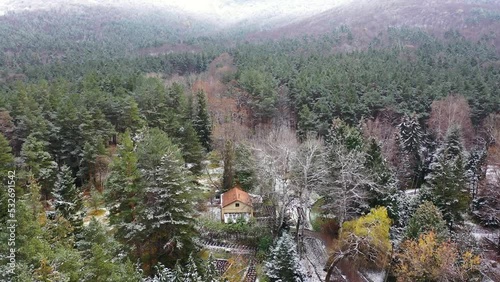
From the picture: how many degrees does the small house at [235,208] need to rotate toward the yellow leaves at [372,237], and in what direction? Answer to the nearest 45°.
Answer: approximately 45° to its left

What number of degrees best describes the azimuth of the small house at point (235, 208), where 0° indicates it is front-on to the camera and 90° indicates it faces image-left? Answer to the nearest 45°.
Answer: approximately 0°

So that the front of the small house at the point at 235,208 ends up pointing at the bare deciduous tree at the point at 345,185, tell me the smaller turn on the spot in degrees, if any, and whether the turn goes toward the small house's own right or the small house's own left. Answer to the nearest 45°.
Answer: approximately 90° to the small house's own left

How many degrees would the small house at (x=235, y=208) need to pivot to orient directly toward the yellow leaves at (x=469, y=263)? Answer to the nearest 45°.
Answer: approximately 45° to its left

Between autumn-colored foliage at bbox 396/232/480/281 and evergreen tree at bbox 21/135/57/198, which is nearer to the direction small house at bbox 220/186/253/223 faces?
the autumn-colored foliage

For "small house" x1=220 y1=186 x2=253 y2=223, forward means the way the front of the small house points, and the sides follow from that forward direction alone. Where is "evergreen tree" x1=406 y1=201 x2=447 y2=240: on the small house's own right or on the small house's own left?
on the small house's own left

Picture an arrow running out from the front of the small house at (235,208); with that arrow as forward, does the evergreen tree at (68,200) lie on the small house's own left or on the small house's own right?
on the small house's own right

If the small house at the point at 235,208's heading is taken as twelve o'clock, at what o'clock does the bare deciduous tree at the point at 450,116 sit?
The bare deciduous tree is roughly at 8 o'clock from the small house.

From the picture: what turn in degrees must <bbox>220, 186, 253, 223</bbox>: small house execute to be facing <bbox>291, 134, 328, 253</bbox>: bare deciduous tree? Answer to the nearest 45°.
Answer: approximately 45° to its left

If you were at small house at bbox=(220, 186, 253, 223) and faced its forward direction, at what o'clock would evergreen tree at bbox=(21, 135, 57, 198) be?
The evergreen tree is roughly at 3 o'clock from the small house.

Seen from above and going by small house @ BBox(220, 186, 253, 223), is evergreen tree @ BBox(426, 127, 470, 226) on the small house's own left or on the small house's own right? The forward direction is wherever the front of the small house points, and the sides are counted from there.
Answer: on the small house's own left

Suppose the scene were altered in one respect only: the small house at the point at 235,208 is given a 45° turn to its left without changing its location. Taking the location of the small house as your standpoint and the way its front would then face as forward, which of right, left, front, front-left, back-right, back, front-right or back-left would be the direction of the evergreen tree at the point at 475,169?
front-left

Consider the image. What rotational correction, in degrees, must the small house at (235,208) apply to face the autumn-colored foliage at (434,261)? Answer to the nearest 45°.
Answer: approximately 45° to its left

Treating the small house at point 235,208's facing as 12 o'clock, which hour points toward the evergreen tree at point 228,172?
The evergreen tree is roughly at 6 o'clock from the small house.
